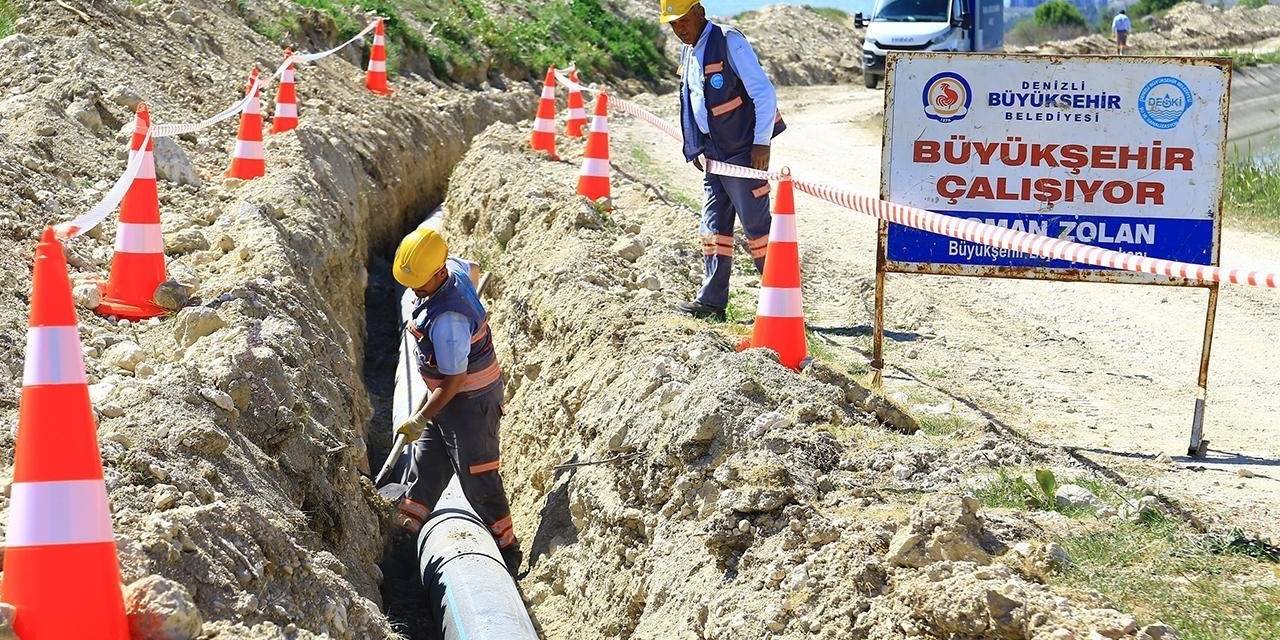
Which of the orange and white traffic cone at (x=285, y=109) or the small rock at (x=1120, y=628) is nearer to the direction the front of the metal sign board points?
the small rock

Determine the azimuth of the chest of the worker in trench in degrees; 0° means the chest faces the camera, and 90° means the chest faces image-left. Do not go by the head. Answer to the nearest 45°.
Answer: approximately 90°

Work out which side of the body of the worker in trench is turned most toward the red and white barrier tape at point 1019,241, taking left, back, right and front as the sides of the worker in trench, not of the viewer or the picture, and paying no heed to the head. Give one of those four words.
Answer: back

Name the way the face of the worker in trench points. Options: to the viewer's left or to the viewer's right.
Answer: to the viewer's left

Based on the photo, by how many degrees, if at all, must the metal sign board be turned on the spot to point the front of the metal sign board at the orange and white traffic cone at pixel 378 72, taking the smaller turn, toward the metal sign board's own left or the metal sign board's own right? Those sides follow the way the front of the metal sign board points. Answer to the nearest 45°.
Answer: approximately 135° to the metal sign board's own right

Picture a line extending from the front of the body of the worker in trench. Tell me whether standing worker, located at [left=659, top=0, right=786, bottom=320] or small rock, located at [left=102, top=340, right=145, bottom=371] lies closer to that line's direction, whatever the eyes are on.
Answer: the small rock

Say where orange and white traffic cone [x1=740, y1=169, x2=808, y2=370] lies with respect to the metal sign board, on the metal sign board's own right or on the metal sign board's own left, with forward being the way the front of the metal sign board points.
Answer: on the metal sign board's own right

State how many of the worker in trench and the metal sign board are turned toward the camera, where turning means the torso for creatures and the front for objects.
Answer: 1

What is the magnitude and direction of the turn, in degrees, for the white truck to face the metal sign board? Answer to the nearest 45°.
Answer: approximately 45° to its left

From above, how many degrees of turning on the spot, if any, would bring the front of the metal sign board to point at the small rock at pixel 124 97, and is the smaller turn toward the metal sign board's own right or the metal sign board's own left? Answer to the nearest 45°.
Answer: approximately 90° to the metal sign board's own right

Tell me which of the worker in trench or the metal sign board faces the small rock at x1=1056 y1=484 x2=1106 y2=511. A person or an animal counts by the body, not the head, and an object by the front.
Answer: the metal sign board

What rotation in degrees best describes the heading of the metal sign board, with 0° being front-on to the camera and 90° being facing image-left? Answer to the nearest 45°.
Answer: approximately 0°

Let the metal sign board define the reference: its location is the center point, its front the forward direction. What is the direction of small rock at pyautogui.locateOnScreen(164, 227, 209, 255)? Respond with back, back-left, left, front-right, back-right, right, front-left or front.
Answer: right

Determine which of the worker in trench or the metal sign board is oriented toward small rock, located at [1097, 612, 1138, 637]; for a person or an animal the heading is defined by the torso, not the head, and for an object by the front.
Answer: the metal sign board

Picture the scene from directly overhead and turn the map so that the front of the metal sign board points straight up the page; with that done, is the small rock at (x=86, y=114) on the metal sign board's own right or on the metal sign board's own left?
on the metal sign board's own right

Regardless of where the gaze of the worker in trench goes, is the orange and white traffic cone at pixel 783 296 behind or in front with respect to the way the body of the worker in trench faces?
behind

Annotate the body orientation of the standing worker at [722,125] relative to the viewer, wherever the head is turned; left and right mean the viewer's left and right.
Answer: facing the viewer and to the left of the viewer

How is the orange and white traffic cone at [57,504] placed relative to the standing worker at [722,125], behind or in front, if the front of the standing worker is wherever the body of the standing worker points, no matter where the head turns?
in front
